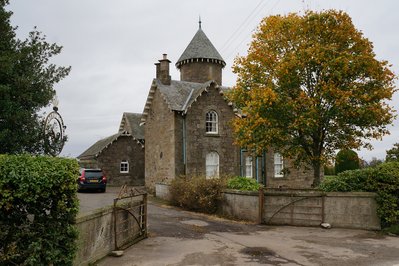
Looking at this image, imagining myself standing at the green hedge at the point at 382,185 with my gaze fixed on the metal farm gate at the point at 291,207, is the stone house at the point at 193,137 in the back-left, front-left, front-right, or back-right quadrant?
front-right

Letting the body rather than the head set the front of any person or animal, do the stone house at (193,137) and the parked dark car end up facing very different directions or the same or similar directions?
very different directions

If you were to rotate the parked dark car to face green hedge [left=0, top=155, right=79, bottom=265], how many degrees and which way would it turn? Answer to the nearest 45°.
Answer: approximately 180°

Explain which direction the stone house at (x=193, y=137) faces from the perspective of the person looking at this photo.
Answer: facing the viewer and to the right of the viewer

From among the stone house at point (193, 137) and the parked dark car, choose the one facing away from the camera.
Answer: the parked dark car

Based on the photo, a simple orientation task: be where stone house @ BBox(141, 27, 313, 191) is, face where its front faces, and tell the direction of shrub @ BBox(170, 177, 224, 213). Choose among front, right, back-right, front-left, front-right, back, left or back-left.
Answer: front-right

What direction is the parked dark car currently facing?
away from the camera

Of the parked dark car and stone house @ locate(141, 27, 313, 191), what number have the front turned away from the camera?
1

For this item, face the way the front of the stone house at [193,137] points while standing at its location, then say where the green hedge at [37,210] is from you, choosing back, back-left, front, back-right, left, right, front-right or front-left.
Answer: front-right

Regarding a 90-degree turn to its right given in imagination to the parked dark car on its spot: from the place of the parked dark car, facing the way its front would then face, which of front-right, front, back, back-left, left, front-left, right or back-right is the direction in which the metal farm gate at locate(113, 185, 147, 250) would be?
right

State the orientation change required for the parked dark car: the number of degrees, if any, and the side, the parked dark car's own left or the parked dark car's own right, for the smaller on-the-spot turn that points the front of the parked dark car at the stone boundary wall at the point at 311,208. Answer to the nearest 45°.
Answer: approximately 135° to the parked dark car's own right
